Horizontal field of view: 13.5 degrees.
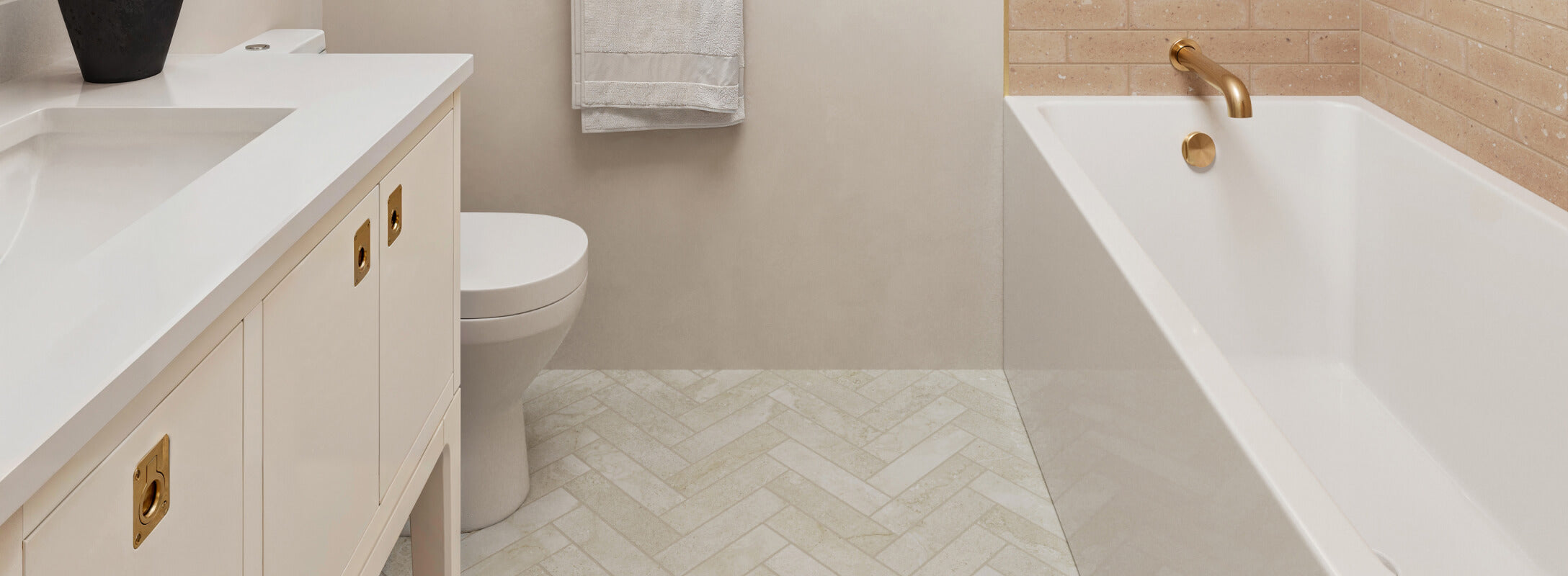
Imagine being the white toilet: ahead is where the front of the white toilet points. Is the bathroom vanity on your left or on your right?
on your right

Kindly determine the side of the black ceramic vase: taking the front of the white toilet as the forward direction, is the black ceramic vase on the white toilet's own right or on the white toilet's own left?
on the white toilet's own right
